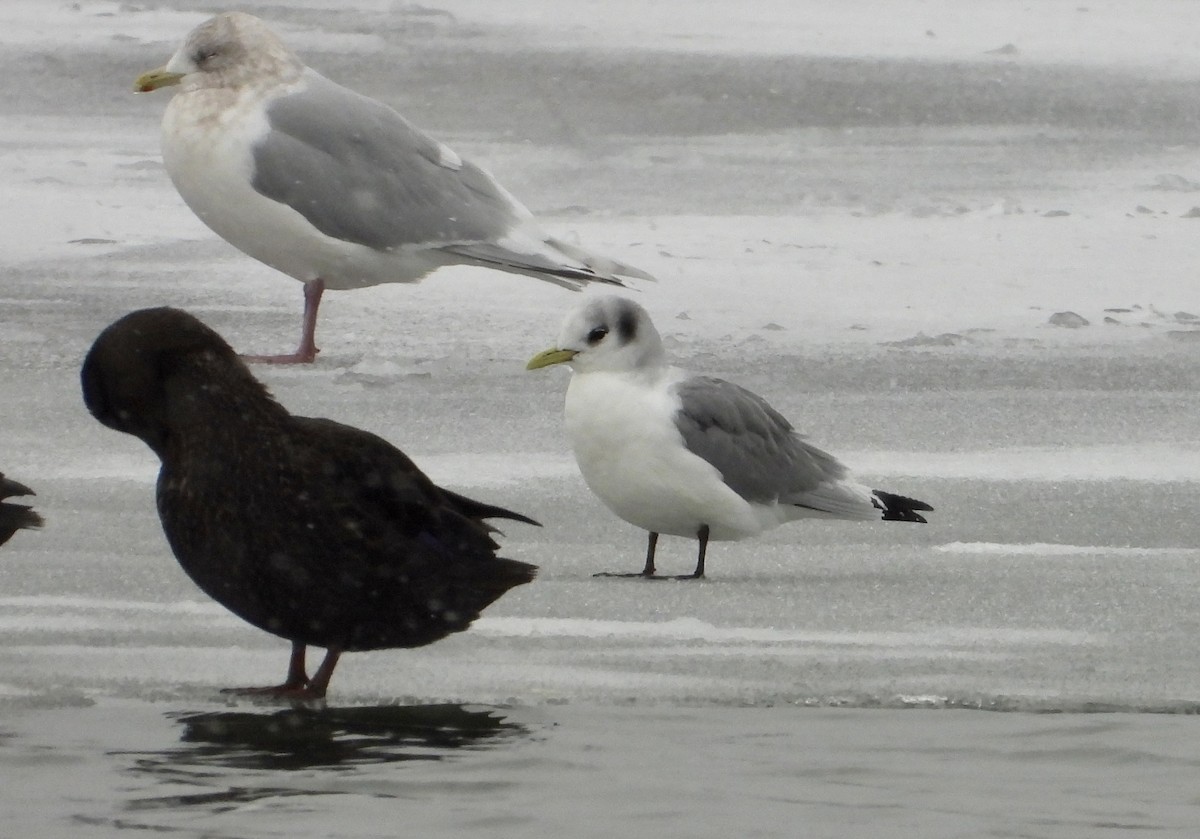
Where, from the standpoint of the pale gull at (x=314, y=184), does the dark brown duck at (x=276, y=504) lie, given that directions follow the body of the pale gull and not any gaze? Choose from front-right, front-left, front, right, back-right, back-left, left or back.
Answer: left

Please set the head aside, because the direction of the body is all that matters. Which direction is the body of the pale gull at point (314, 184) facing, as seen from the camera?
to the viewer's left

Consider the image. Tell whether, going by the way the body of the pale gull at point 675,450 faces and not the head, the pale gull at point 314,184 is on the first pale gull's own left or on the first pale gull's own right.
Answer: on the first pale gull's own right

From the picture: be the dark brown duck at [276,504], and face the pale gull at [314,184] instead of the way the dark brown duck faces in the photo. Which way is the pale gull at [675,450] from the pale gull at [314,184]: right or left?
right

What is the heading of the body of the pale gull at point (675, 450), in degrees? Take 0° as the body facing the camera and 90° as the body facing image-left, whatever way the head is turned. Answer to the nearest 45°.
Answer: approximately 90°

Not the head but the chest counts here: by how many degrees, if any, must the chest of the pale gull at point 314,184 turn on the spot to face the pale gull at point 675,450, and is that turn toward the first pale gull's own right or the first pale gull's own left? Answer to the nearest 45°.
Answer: approximately 90° to the first pale gull's own left

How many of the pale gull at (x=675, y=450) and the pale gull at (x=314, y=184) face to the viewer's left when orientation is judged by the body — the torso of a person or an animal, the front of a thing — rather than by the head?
2
